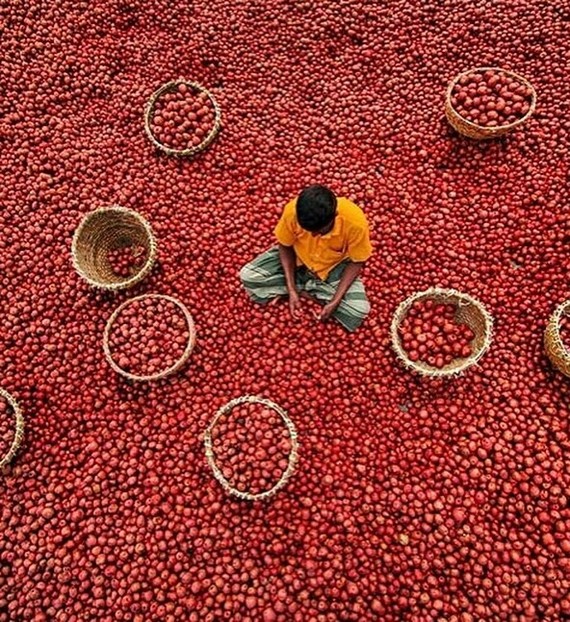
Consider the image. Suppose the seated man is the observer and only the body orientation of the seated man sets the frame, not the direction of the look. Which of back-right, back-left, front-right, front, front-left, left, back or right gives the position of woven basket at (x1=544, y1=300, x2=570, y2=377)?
back-left

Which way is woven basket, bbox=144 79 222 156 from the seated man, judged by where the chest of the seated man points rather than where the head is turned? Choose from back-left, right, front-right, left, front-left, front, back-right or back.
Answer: right

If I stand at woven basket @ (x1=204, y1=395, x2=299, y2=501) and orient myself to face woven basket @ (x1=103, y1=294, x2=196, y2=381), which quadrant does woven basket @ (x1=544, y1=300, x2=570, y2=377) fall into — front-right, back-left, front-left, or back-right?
back-right

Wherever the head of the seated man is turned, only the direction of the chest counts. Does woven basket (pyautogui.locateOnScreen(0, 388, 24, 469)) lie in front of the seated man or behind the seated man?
in front

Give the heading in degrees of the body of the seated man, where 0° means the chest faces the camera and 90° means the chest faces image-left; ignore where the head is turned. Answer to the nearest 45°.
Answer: approximately 45°

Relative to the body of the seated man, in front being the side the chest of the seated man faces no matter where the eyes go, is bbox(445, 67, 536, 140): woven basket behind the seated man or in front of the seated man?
behind
